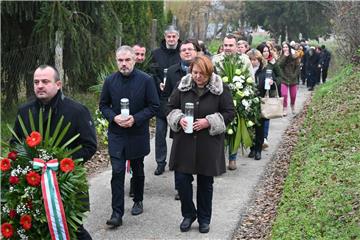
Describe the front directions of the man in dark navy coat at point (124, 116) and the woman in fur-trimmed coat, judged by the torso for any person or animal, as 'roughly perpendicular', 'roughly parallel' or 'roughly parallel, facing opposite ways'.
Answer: roughly parallel

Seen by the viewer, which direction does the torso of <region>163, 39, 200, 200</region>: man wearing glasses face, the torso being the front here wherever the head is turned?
toward the camera

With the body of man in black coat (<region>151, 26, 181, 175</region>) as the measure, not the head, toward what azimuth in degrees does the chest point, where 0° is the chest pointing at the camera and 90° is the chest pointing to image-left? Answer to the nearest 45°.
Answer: approximately 0°

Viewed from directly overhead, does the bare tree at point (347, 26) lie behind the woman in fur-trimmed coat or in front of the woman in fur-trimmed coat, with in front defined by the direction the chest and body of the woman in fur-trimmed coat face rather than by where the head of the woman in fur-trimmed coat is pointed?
behind

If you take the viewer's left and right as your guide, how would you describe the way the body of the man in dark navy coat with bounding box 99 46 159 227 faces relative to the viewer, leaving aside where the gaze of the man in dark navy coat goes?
facing the viewer

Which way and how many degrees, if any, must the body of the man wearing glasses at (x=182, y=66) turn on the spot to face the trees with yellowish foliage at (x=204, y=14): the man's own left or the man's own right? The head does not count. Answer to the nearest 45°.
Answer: approximately 180°

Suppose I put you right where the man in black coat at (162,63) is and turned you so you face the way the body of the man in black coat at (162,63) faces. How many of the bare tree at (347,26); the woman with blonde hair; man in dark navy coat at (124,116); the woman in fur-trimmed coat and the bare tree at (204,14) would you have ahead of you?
2

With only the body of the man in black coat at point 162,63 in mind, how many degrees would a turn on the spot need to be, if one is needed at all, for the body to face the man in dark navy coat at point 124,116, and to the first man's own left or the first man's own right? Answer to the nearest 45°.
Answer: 0° — they already face them

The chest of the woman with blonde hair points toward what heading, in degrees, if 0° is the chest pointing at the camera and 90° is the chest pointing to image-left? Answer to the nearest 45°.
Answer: approximately 45°

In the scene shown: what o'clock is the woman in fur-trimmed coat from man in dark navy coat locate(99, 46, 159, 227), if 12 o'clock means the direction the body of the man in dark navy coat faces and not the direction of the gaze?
The woman in fur-trimmed coat is roughly at 10 o'clock from the man in dark navy coat.

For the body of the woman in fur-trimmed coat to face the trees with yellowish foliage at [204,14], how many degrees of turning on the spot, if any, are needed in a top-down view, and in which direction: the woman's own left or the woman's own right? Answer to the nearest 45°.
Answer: approximately 180°

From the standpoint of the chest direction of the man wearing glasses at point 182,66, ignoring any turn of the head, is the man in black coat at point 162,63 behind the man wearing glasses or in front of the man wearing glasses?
behind

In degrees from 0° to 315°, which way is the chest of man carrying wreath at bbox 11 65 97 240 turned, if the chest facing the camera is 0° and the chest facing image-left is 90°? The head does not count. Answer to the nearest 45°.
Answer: approximately 45°

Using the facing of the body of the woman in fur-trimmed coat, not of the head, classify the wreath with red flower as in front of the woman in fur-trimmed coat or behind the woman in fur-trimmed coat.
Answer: in front

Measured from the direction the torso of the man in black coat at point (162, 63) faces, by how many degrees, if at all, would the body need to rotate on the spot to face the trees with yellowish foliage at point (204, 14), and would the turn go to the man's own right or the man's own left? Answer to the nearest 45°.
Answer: approximately 180°

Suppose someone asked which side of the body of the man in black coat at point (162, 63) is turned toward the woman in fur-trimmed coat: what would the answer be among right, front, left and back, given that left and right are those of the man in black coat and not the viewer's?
front
